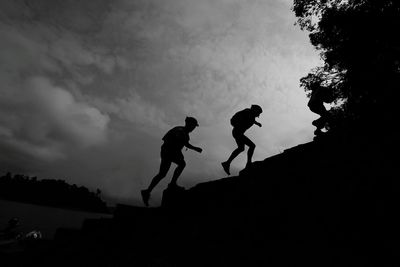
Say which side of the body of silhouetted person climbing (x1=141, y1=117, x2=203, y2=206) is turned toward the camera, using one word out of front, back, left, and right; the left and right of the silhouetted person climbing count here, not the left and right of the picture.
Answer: right

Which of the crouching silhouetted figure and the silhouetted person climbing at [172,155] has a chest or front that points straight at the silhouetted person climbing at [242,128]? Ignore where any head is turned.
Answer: the silhouetted person climbing at [172,155]

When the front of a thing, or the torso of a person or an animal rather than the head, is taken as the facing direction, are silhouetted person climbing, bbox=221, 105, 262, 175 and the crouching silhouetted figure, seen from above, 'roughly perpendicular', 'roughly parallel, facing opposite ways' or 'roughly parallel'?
roughly parallel

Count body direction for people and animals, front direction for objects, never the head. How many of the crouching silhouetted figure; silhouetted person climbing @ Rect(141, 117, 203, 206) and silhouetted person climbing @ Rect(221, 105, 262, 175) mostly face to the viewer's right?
3

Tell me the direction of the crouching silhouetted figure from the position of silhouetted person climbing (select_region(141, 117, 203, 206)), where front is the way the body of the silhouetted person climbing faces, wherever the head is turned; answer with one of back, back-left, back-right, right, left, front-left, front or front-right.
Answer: front

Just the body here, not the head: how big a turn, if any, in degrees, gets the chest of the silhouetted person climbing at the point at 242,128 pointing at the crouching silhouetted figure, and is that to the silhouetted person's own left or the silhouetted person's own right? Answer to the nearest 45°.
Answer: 0° — they already face them

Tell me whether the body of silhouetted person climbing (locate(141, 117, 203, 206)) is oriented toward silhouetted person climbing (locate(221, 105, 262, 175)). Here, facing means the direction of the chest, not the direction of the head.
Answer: yes

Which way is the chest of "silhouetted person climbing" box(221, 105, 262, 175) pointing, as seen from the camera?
to the viewer's right

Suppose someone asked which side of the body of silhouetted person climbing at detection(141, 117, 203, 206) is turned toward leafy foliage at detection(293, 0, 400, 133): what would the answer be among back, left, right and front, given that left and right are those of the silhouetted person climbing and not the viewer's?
front

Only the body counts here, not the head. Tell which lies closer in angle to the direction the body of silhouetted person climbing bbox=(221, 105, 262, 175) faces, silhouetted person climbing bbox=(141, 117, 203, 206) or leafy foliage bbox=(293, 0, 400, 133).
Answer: the leafy foliage

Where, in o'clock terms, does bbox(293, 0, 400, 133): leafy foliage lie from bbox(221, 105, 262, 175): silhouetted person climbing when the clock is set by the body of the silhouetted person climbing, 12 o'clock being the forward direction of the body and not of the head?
The leafy foliage is roughly at 11 o'clock from the silhouetted person climbing.

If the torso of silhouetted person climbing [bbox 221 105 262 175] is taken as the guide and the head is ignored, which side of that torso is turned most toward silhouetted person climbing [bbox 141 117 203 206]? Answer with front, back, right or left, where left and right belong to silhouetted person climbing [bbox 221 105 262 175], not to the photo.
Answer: back

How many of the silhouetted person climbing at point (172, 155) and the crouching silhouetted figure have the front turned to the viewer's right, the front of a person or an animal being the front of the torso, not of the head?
2

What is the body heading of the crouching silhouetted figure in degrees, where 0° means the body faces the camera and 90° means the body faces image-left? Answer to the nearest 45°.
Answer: approximately 270°

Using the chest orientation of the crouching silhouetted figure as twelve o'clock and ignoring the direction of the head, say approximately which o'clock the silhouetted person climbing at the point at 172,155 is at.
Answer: The silhouetted person climbing is roughly at 5 o'clock from the crouching silhouetted figure.
